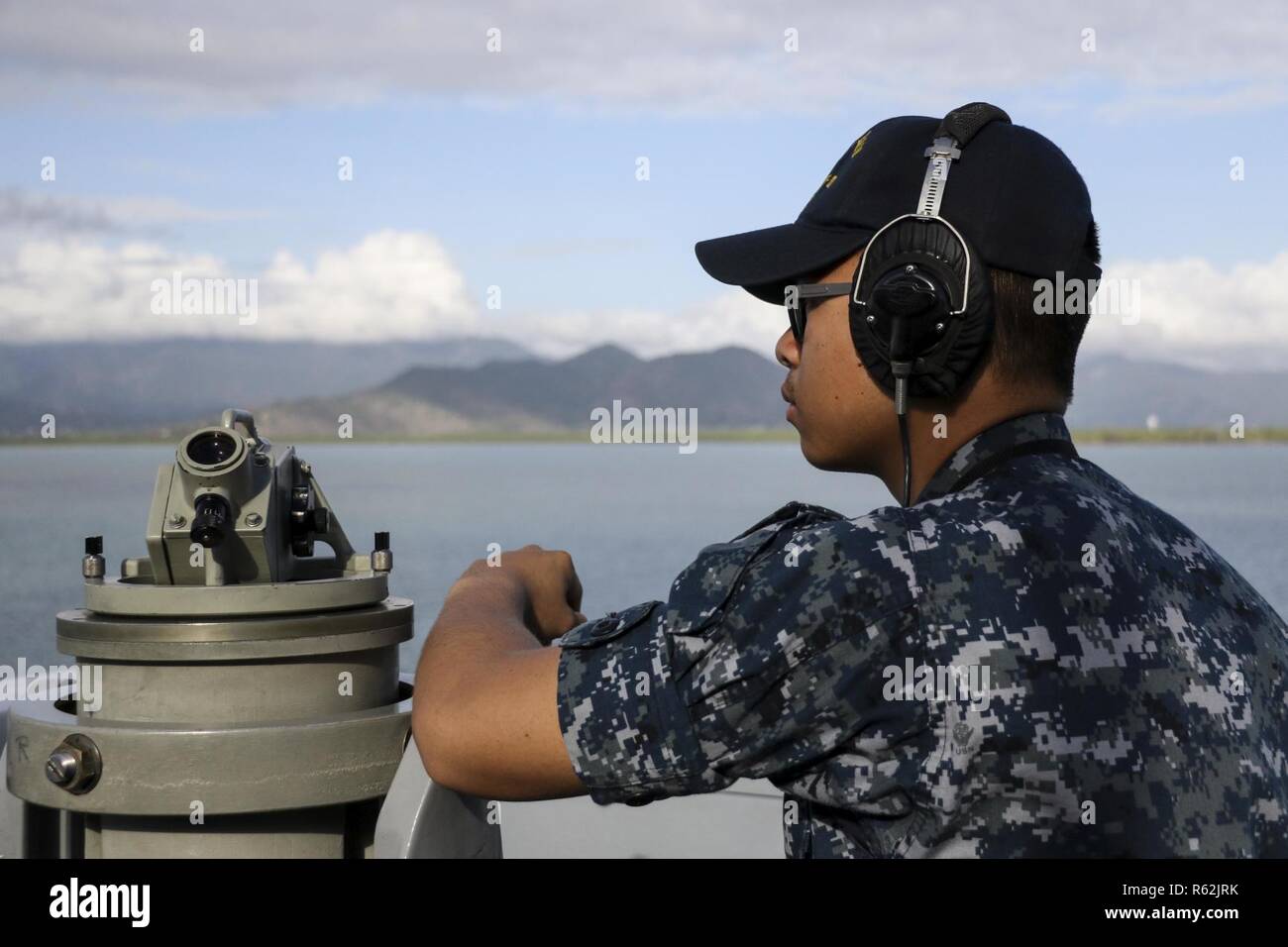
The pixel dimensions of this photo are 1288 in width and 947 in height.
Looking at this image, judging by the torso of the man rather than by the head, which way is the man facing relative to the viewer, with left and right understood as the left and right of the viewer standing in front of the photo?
facing away from the viewer and to the left of the viewer

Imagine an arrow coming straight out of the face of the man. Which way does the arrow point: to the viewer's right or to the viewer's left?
to the viewer's left
